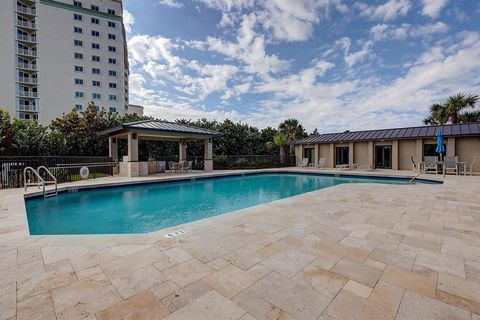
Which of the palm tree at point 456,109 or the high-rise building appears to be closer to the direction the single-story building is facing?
the high-rise building

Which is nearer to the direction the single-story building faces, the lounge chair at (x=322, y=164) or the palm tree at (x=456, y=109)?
the lounge chair

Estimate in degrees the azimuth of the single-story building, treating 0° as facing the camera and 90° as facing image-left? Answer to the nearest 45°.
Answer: approximately 45°

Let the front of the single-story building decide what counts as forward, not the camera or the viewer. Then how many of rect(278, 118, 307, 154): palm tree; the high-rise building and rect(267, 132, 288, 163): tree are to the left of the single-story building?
0

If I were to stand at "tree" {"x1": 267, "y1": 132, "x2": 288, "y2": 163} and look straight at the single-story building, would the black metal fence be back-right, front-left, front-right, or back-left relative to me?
back-right

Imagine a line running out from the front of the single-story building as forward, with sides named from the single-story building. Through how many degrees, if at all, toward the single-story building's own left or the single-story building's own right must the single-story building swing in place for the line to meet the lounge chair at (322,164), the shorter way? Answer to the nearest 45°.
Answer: approximately 45° to the single-story building's own right

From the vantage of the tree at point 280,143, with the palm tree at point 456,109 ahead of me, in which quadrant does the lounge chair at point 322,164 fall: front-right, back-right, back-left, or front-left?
front-right

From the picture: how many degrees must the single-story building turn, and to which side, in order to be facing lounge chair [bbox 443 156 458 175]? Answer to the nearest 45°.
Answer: approximately 90° to its left

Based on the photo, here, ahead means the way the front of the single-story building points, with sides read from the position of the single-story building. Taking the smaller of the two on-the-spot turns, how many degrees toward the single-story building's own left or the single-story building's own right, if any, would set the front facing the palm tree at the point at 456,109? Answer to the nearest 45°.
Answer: approximately 180°

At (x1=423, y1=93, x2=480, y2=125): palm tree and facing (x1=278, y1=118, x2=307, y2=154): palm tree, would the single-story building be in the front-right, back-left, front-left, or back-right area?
front-left
